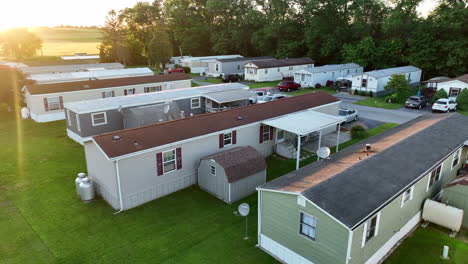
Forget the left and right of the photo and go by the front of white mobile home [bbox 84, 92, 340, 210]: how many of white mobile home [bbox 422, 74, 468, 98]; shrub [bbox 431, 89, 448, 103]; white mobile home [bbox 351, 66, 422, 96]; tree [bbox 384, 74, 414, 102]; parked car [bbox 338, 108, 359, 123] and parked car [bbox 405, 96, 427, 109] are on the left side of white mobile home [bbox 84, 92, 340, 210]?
6

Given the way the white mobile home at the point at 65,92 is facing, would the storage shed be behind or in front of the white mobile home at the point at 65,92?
in front

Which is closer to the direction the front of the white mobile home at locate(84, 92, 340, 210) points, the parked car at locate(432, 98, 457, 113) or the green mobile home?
the green mobile home

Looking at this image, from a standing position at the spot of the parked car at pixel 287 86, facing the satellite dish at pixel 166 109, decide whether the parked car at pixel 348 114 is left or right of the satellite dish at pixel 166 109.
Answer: left

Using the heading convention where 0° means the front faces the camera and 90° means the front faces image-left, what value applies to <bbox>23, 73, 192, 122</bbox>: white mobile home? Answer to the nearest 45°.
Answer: approximately 315°
